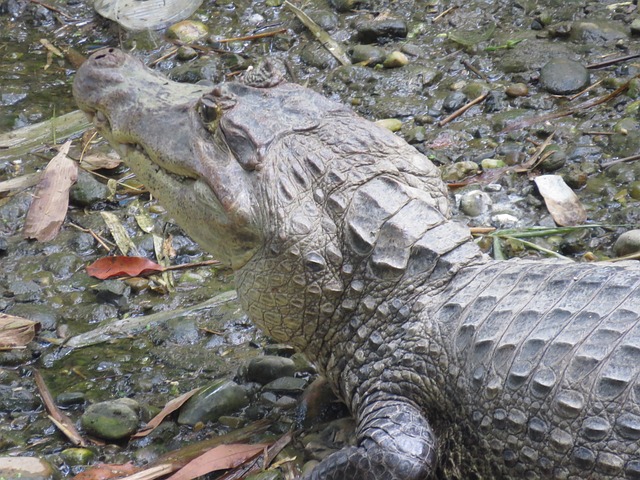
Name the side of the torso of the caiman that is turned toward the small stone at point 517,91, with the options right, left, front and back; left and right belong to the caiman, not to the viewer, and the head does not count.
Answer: right

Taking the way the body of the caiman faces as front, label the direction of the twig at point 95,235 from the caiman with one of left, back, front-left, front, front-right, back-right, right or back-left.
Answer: front-right

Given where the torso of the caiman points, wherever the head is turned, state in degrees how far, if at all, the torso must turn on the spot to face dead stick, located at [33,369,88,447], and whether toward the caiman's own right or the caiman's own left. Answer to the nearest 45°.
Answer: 0° — it already faces it

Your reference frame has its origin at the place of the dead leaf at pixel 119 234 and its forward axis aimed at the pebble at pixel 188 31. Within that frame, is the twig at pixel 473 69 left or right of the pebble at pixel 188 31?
right

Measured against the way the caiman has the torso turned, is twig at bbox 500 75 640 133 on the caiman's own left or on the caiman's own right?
on the caiman's own right

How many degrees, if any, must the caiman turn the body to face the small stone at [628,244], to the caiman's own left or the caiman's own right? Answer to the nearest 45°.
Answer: approximately 135° to the caiman's own right

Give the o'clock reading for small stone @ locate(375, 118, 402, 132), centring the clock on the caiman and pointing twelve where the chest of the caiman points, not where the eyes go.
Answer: The small stone is roughly at 3 o'clock from the caiman.

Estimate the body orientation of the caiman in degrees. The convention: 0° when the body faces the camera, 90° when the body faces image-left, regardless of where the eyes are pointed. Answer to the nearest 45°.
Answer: approximately 90°

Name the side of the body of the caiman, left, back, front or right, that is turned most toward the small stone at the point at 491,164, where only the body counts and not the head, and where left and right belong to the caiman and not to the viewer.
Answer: right

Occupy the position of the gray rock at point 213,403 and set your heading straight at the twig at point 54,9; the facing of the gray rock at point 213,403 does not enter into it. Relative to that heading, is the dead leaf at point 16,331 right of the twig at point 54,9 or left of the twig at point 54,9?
left
